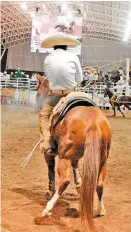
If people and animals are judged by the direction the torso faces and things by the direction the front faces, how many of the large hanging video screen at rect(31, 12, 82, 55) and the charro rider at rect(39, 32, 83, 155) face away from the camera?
1

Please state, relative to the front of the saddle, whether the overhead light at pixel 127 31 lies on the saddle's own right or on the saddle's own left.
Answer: on the saddle's own right

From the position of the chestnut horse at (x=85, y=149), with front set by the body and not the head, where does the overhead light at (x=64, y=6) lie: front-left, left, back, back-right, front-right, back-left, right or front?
front-right

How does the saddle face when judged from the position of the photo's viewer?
facing away from the viewer and to the left of the viewer

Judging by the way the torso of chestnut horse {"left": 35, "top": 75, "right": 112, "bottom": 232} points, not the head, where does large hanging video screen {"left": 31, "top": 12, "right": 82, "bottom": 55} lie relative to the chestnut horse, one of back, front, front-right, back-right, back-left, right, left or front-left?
front-right

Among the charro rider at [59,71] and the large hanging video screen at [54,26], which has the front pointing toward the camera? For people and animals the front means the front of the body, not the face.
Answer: the large hanging video screen

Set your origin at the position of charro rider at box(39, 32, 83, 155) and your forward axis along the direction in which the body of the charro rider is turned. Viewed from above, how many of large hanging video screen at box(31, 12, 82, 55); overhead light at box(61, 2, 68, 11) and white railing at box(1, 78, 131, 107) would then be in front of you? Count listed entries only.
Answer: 3

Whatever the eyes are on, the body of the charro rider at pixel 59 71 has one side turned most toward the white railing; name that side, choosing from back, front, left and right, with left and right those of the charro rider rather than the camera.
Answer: front

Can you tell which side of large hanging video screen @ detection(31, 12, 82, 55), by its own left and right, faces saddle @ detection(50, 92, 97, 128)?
front

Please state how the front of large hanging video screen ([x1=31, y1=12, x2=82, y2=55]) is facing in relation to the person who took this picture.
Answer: facing the viewer

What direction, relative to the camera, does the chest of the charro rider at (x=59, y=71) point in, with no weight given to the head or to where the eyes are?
away from the camera

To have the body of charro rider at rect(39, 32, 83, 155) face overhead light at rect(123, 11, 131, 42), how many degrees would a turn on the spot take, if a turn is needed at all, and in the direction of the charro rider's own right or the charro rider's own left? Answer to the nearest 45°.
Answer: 0° — they already face it

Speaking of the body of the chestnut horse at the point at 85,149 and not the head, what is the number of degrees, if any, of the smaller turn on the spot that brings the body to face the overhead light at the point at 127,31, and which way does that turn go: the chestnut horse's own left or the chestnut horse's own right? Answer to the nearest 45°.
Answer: approximately 45° to the chestnut horse's own right

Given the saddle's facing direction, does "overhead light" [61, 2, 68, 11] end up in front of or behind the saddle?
in front
